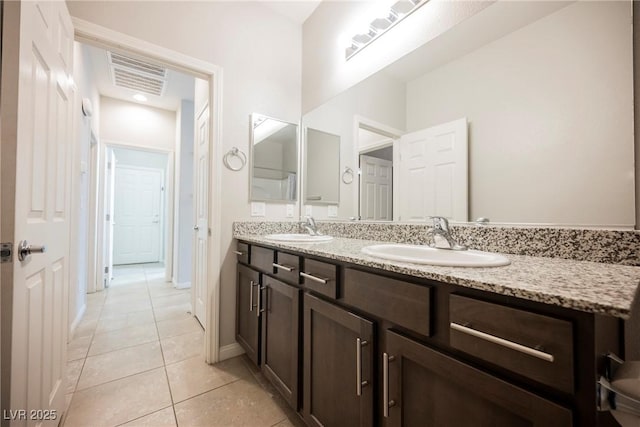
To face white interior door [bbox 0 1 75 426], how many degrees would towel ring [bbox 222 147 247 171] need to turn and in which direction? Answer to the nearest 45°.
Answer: approximately 45° to its right

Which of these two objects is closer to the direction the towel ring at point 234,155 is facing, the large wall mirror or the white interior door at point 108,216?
the large wall mirror

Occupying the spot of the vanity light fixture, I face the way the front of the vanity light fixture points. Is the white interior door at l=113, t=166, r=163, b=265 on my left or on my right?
on my right

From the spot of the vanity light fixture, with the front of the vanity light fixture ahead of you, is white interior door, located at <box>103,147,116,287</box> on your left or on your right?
on your right

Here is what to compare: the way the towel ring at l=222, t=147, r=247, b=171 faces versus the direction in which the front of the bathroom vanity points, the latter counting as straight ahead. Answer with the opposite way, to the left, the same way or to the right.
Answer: to the left

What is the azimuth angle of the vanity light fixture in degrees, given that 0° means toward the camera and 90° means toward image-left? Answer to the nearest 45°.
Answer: approximately 45°

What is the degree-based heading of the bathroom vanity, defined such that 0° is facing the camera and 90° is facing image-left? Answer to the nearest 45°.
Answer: approximately 45°

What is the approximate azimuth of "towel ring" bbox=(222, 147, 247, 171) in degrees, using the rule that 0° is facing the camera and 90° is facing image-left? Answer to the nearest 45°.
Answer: approximately 0°

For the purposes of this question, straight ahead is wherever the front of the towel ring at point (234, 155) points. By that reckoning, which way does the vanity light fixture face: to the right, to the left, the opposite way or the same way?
to the right

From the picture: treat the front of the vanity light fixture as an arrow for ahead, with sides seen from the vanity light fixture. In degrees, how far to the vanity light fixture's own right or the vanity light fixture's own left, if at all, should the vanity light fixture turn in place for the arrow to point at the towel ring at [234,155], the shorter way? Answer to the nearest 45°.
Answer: approximately 45° to the vanity light fixture's own right

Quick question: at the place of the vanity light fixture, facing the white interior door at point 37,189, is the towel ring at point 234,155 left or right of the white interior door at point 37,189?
right

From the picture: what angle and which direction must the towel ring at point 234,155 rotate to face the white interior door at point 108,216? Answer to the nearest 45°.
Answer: approximately 135° to its right
